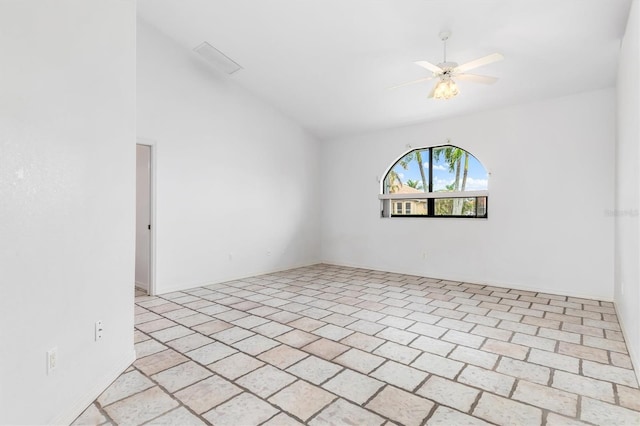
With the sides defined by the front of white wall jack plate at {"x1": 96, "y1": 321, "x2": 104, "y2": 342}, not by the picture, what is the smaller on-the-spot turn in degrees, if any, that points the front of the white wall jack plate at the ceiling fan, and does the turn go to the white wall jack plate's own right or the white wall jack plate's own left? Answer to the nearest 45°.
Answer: approximately 45° to the white wall jack plate's own left

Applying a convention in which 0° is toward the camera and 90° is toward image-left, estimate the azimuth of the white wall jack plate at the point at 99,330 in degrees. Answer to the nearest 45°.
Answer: approximately 315°

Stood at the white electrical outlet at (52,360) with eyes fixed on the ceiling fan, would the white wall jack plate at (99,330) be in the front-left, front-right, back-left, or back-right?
front-left

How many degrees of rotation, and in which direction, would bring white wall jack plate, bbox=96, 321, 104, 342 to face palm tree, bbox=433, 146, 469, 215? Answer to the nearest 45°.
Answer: approximately 45° to its left

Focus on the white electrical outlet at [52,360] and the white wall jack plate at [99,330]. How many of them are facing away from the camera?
0

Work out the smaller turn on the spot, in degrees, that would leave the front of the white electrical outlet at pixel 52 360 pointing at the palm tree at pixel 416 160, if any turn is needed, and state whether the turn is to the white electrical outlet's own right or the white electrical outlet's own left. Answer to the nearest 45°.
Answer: approximately 45° to the white electrical outlet's own left

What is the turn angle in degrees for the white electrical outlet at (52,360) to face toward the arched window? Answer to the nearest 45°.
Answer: approximately 45° to its left

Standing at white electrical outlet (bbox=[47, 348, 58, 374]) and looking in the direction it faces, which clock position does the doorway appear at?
The doorway is roughly at 8 o'clock from the white electrical outlet.

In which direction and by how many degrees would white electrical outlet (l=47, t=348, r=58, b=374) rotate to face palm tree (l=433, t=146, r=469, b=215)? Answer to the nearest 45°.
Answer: approximately 45° to its left
